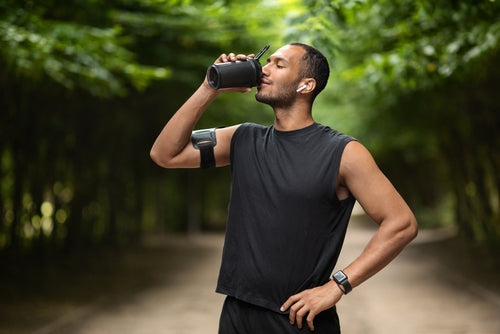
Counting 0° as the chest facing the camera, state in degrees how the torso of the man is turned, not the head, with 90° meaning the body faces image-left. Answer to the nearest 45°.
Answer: approximately 45°
